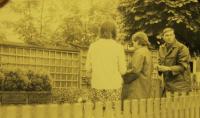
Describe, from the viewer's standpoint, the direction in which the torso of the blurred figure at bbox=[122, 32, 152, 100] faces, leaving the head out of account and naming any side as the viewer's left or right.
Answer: facing to the left of the viewer

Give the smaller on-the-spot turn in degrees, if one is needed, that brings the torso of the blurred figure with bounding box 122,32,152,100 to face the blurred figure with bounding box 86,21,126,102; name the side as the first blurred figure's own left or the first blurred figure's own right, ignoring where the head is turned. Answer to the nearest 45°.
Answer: approximately 45° to the first blurred figure's own left

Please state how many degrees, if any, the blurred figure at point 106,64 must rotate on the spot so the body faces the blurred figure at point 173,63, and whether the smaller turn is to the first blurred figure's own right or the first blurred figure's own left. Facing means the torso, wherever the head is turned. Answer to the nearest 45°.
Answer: approximately 45° to the first blurred figure's own right

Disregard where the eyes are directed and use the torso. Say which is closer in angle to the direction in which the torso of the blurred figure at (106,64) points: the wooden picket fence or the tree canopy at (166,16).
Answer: the tree canopy

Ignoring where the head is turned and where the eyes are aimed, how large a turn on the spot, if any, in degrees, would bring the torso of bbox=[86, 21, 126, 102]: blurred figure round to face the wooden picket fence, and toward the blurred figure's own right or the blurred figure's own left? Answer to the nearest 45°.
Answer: approximately 180°

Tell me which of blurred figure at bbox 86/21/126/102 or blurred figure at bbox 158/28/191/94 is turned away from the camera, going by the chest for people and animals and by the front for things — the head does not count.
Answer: blurred figure at bbox 86/21/126/102

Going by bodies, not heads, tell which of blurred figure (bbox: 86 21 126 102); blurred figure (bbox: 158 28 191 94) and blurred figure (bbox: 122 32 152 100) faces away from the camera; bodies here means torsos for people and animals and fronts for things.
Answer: blurred figure (bbox: 86 21 126 102)

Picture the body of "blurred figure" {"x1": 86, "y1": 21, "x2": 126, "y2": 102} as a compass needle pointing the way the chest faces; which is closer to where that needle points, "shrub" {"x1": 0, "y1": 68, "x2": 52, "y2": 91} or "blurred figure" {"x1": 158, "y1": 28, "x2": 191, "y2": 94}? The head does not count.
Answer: the blurred figure

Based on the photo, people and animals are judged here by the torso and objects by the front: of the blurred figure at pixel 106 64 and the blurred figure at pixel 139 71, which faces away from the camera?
the blurred figure at pixel 106 64

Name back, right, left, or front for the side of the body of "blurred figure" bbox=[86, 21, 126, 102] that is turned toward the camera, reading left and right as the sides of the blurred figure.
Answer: back

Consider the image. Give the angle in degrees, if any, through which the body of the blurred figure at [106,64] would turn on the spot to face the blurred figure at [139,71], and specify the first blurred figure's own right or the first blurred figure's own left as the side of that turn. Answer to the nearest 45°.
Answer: approximately 45° to the first blurred figure's own right
